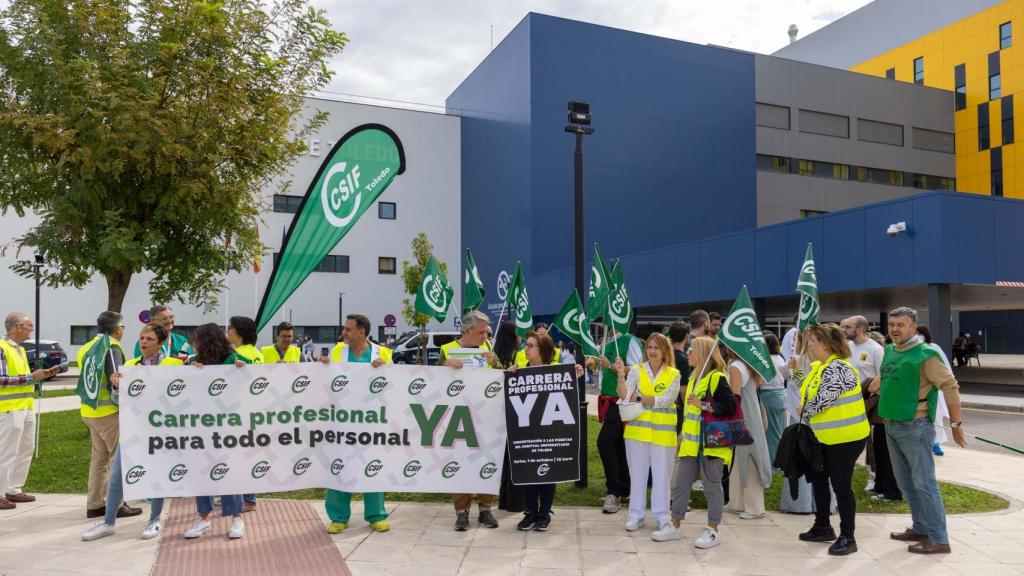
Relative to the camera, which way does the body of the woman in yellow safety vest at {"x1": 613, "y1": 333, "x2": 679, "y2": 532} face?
toward the camera

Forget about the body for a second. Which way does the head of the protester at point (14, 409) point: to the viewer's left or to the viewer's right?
to the viewer's right

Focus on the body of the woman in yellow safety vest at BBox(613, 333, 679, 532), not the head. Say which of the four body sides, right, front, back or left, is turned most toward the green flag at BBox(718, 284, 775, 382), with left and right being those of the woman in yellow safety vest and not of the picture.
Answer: left

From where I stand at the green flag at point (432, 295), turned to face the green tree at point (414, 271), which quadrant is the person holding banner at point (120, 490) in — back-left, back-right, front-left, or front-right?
back-left

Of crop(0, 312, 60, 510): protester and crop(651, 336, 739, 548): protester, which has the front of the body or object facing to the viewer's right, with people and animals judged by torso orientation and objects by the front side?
crop(0, 312, 60, 510): protester

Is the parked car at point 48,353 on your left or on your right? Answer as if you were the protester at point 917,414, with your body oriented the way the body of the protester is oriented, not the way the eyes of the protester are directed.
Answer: on your right

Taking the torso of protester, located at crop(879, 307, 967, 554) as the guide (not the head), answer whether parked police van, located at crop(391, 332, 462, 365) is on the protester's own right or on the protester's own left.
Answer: on the protester's own right

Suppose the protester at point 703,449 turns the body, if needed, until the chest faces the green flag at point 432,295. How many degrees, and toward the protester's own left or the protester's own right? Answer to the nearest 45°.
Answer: approximately 45° to the protester's own right
